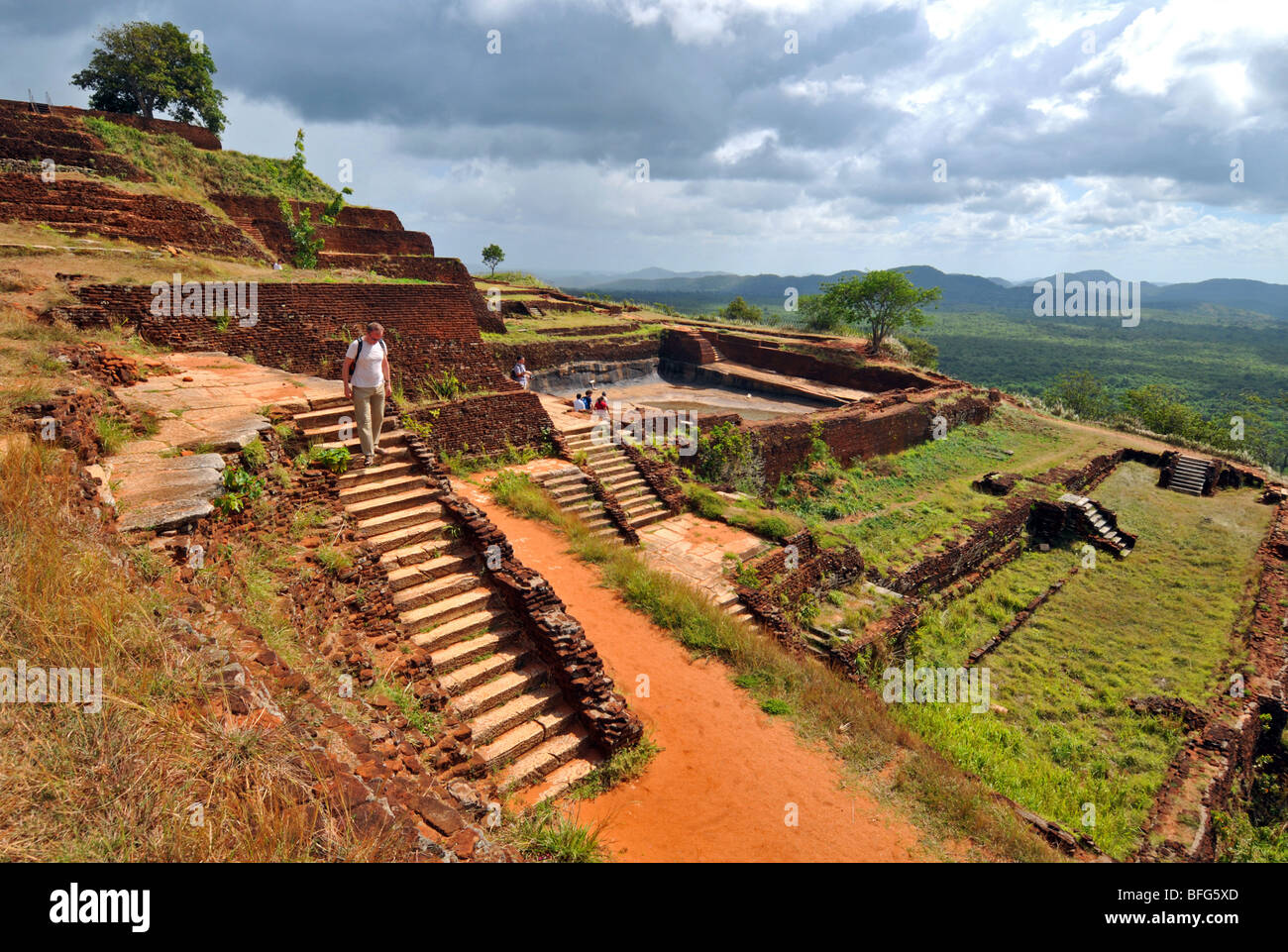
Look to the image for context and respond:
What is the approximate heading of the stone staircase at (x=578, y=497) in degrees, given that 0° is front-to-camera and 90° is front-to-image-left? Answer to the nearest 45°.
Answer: approximately 315°

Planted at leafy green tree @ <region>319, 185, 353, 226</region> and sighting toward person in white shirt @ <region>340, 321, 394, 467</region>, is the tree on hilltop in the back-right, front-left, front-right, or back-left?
back-right

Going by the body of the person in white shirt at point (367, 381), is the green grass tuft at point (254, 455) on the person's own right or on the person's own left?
on the person's own right

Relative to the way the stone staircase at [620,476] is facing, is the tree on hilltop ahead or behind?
behind

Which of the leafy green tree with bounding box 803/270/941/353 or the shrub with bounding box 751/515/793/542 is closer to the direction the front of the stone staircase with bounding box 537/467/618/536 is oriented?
the shrub

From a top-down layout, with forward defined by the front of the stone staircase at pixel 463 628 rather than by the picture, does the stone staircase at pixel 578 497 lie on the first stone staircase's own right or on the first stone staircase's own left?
on the first stone staircase's own left

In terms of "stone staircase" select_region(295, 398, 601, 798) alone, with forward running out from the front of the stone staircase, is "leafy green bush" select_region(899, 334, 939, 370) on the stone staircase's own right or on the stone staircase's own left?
on the stone staircase's own left

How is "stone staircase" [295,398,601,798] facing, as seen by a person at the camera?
facing the viewer and to the right of the viewer

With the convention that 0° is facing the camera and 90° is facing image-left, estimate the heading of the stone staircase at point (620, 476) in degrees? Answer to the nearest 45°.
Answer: approximately 315°

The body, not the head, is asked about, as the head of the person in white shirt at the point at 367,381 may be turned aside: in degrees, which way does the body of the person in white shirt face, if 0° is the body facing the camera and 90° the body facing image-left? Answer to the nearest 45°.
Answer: approximately 315°
